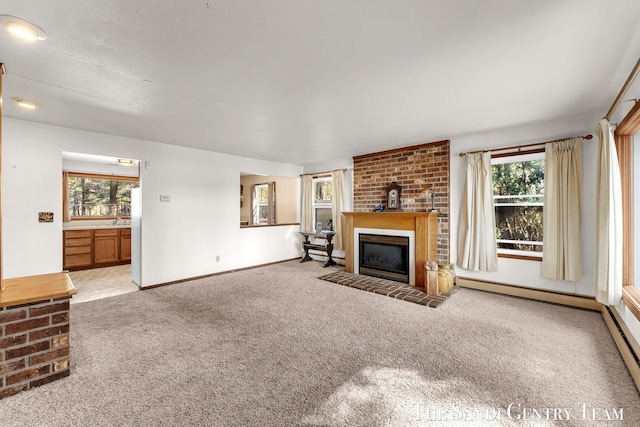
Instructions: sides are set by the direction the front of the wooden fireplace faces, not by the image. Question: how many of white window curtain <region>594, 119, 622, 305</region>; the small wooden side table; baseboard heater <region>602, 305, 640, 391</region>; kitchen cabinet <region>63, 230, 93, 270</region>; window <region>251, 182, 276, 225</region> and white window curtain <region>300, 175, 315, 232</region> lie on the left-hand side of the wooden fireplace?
2

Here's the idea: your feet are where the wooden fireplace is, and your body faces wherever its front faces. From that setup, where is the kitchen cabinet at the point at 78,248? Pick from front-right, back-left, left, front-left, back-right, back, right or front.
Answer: front-right

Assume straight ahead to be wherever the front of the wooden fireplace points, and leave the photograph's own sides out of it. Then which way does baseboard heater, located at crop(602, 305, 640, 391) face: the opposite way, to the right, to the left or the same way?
to the right

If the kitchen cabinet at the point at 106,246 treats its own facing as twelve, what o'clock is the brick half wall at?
The brick half wall is roughly at 12 o'clock from the kitchen cabinet.

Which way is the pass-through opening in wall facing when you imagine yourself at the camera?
facing the viewer and to the right of the viewer

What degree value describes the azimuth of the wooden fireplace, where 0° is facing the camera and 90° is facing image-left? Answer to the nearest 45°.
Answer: approximately 45°

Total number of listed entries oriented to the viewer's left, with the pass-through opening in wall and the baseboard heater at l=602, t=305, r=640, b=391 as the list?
1

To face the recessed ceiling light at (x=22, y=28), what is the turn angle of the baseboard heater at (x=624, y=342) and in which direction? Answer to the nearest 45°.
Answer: approximately 45° to its left

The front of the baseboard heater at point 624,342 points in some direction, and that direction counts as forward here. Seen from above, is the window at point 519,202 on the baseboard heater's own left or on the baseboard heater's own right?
on the baseboard heater's own right

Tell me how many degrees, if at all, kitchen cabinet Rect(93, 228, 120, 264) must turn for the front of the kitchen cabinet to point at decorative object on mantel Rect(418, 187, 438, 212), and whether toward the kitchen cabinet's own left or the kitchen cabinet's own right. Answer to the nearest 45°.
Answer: approximately 45° to the kitchen cabinet's own left

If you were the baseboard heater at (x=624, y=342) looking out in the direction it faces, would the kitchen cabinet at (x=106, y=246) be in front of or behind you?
in front
